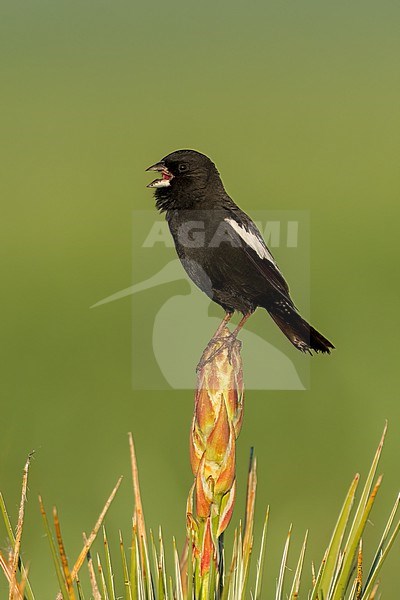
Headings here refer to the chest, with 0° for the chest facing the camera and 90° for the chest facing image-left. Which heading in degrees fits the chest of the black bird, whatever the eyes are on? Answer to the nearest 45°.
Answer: approximately 90°

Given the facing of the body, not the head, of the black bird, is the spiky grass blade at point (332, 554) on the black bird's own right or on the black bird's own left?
on the black bird's own left

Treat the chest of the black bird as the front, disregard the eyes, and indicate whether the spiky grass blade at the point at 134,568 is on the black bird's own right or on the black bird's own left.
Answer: on the black bird's own left

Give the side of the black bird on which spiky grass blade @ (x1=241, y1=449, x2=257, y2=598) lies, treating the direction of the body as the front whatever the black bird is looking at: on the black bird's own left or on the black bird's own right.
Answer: on the black bird's own left

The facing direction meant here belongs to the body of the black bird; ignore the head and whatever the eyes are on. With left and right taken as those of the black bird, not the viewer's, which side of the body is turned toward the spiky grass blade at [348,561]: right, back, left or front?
back
